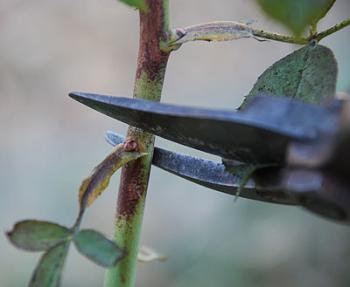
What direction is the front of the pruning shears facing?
to the viewer's left
